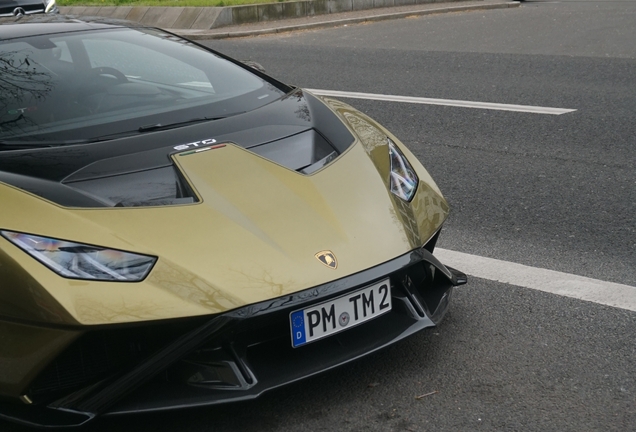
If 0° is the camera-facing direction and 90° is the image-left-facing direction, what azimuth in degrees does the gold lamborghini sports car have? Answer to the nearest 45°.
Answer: approximately 315°

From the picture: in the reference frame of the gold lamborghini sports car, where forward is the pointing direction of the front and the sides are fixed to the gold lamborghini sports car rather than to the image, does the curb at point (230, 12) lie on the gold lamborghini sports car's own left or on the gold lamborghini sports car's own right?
on the gold lamborghini sports car's own left

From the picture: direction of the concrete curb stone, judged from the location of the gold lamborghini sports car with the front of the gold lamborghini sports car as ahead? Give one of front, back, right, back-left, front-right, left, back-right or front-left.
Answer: back-left
